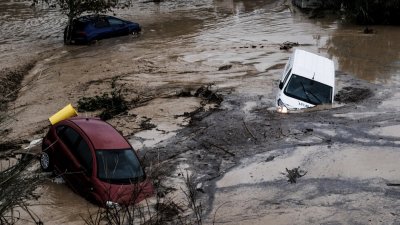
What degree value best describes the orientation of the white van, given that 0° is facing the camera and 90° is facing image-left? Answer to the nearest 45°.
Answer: approximately 0°

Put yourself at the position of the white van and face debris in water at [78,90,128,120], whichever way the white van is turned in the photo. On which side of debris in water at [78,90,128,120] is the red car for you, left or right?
left

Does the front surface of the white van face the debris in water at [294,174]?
yes

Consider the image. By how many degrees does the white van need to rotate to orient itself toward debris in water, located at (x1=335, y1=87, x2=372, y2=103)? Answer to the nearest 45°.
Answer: approximately 135° to its left

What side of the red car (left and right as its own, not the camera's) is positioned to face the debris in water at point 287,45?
left

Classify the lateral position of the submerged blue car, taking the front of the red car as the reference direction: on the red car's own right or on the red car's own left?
on the red car's own left

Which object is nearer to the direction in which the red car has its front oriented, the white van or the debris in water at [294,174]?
the debris in water

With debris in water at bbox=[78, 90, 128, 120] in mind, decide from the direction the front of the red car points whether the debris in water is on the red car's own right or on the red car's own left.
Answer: on the red car's own left

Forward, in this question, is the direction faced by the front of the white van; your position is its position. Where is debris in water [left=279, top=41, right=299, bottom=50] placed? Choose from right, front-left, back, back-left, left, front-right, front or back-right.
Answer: back
